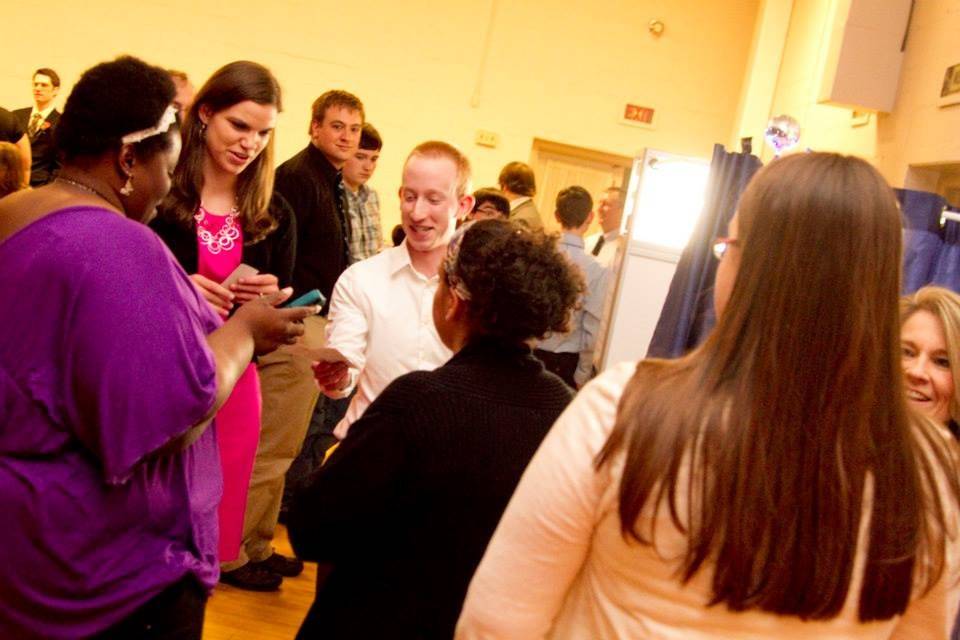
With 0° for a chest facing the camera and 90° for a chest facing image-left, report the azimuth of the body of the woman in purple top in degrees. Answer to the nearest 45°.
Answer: approximately 225°

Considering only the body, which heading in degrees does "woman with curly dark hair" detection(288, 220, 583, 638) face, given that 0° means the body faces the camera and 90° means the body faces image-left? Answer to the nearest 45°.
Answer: approximately 135°

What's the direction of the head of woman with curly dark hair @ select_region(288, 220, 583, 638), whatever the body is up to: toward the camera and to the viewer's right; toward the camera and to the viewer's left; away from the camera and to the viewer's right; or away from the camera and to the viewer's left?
away from the camera and to the viewer's left

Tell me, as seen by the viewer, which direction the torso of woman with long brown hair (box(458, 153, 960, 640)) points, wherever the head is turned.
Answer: away from the camera

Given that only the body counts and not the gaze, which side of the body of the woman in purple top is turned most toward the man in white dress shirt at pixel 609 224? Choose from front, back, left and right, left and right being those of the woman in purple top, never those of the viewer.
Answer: front

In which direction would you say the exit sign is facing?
toward the camera

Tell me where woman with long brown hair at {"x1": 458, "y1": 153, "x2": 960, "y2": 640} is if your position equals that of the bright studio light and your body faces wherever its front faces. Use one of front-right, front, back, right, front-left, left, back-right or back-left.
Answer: front-left

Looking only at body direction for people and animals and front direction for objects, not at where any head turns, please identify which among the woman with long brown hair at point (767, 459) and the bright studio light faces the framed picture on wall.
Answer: the woman with long brown hair

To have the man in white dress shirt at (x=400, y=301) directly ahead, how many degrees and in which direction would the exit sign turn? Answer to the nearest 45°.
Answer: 0° — it already faces them

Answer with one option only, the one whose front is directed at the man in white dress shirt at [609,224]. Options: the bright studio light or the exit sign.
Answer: the exit sign

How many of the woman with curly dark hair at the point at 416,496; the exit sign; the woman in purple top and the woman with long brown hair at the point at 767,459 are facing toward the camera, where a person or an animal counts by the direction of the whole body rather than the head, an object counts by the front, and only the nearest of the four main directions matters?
1

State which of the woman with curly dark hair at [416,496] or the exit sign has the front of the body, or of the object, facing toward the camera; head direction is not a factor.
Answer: the exit sign

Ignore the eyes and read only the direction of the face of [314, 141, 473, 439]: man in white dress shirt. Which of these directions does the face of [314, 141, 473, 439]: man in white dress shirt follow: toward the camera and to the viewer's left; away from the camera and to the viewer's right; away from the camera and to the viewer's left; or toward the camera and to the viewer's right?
toward the camera and to the viewer's left

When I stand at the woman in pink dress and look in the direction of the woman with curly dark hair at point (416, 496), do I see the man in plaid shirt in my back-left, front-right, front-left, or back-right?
back-left

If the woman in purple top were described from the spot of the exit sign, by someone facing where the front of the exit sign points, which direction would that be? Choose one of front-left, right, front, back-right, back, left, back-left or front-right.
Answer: front
